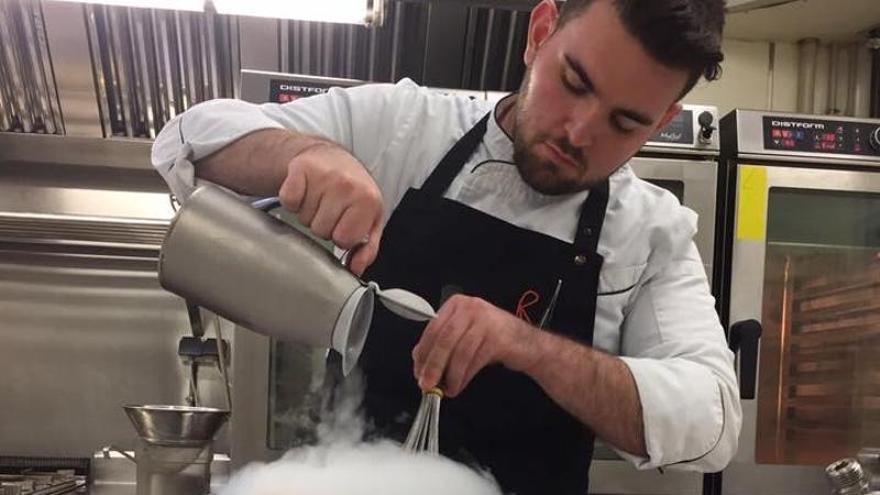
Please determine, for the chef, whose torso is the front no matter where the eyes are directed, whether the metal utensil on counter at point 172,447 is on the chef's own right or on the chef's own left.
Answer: on the chef's own right

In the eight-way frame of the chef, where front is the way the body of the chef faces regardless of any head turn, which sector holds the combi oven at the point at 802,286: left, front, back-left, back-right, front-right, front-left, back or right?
back-left

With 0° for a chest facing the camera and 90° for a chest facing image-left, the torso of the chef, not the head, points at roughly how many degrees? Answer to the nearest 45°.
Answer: approximately 0°

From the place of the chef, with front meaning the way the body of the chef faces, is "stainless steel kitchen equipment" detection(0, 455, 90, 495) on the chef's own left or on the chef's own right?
on the chef's own right

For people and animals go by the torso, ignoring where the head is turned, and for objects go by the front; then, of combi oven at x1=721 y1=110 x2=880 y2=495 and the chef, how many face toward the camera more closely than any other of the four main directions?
2

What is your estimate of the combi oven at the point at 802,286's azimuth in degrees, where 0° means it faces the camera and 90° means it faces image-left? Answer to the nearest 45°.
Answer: approximately 0°

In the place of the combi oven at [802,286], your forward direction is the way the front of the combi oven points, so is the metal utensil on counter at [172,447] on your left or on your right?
on your right
